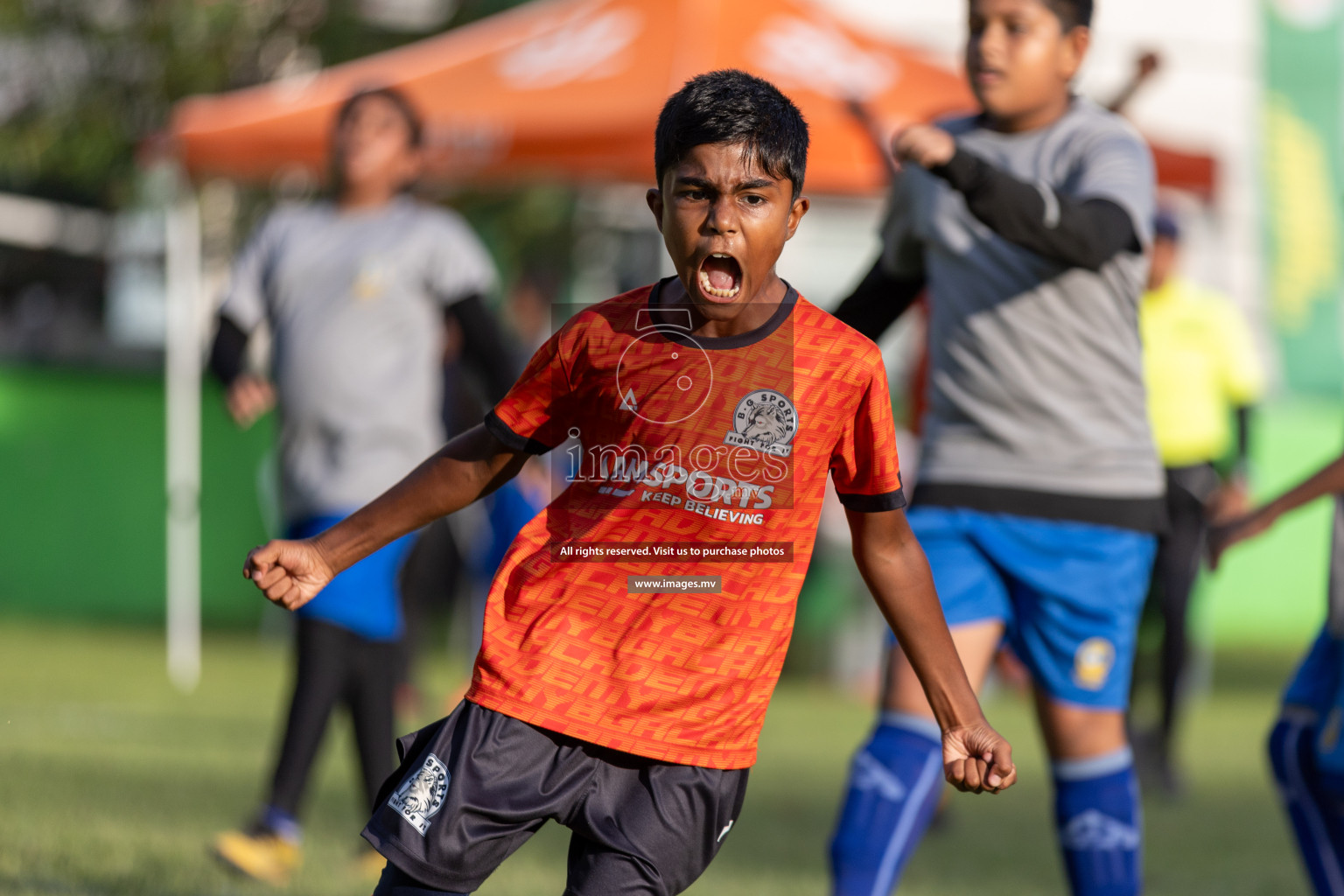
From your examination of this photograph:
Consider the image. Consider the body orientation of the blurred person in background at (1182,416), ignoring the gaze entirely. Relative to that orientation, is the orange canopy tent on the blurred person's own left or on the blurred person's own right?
on the blurred person's own right

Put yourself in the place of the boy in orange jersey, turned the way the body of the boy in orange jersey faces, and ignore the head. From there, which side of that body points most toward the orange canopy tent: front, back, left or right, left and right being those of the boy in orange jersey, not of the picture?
back

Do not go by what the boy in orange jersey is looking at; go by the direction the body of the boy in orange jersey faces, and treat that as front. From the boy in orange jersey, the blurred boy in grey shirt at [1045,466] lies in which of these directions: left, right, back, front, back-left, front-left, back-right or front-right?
back-left

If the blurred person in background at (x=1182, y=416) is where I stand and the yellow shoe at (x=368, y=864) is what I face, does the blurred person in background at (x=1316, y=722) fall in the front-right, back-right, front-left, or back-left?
front-left

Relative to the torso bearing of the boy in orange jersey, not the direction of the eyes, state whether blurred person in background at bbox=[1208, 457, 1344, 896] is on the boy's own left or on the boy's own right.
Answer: on the boy's own left

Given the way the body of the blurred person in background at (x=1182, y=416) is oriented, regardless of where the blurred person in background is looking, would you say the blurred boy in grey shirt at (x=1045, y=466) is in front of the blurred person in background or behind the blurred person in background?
in front

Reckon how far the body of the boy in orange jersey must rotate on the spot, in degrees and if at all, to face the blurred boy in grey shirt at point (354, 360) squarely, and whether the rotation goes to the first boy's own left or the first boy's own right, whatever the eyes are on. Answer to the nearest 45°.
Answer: approximately 180°

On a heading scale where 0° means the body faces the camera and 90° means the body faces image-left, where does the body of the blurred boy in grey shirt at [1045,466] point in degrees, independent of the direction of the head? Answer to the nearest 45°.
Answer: approximately 45°

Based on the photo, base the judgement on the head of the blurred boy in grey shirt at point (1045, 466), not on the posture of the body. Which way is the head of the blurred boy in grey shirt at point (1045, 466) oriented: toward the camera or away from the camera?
toward the camera

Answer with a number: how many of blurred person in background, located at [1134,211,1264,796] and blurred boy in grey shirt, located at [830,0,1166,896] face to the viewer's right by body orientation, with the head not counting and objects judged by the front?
0

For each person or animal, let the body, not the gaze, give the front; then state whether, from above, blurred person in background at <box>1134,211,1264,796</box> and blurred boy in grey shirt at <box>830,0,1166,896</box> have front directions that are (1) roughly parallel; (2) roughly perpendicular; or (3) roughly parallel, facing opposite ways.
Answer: roughly parallel

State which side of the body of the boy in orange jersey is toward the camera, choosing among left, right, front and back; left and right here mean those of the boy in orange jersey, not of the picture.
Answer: front
